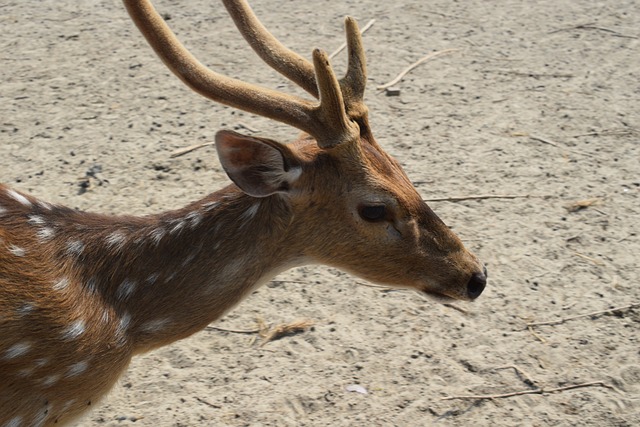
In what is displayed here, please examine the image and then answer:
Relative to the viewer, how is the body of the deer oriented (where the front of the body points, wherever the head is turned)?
to the viewer's right

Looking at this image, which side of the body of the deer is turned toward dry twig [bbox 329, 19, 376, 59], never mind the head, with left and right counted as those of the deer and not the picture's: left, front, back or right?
left

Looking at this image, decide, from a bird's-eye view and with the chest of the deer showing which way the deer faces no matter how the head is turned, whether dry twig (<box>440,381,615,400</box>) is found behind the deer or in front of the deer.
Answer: in front

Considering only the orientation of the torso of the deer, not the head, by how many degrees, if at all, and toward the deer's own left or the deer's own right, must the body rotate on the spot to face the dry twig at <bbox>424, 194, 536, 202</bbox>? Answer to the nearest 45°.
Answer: approximately 45° to the deer's own left

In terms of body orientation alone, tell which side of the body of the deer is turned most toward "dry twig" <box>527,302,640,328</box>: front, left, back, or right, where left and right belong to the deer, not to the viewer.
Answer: front

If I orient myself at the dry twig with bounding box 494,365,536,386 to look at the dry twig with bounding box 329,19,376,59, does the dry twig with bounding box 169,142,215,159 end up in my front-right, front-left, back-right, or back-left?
front-left

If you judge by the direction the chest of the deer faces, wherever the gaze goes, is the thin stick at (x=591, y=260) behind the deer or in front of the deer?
in front

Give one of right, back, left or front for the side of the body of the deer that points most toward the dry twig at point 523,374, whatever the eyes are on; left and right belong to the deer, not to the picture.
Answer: front

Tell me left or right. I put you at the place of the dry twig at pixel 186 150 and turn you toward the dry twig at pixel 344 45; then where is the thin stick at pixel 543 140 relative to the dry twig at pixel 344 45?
right
